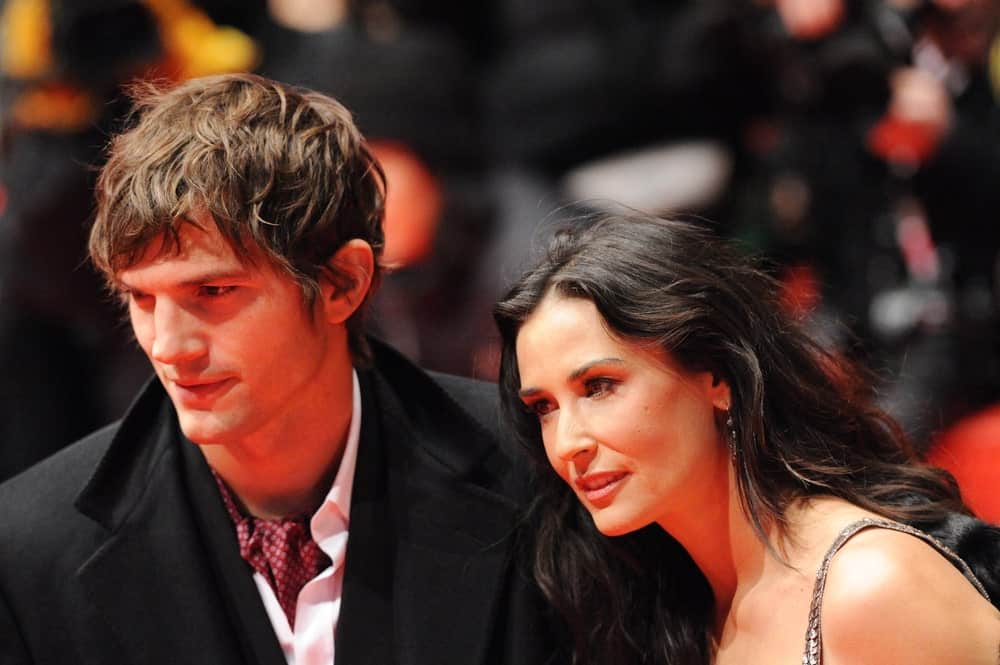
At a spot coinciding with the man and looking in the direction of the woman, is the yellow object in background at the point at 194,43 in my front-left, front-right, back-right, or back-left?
back-left

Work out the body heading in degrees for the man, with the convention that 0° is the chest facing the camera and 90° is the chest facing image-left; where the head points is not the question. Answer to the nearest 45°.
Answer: approximately 0°

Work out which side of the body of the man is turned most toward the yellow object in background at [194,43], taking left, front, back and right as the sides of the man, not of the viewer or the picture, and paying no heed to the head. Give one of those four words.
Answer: back

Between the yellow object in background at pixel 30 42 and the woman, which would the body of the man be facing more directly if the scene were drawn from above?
the woman

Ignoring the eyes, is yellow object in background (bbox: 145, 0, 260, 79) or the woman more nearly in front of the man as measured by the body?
the woman

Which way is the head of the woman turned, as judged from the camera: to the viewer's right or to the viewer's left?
to the viewer's left

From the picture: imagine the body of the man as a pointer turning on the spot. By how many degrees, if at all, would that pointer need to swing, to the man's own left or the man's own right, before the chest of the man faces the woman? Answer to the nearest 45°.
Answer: approximately 45° to the man's own left

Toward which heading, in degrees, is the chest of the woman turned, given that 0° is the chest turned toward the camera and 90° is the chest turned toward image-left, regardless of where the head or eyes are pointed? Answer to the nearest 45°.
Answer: approximately 45°

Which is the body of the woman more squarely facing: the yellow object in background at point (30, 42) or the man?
the man

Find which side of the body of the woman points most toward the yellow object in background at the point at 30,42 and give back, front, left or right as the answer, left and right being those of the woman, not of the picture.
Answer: right
